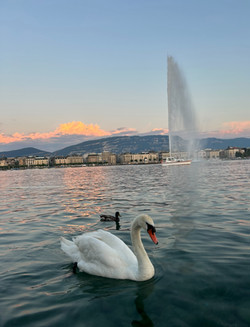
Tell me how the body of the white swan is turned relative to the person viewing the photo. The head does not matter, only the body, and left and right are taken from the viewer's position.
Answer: facing the viewer and to the right of the viewer
